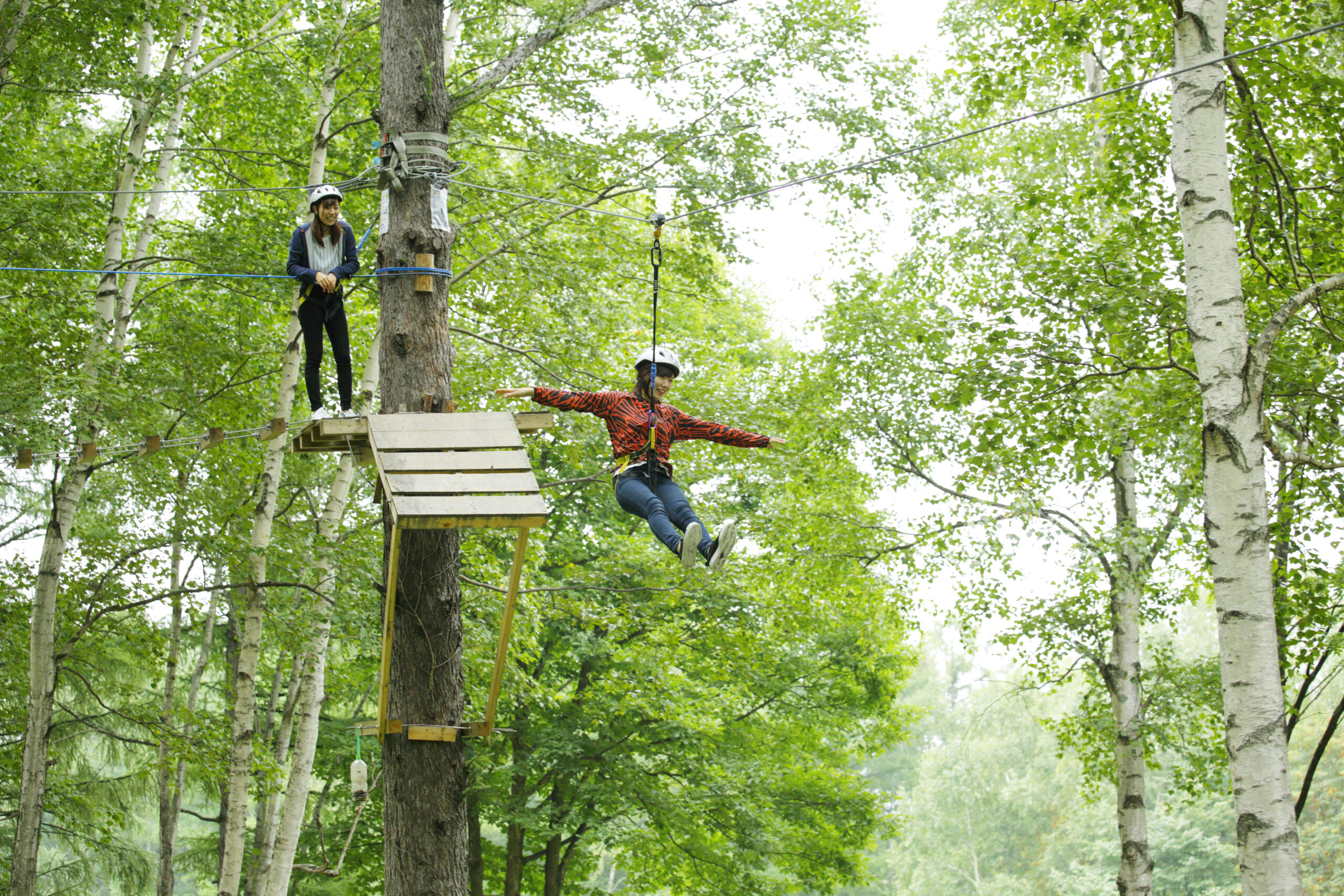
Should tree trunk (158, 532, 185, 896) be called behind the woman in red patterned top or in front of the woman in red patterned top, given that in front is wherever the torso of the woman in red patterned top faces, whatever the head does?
behind

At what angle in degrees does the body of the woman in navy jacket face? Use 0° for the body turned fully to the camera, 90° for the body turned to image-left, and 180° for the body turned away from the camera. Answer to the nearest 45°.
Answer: approximately 0°

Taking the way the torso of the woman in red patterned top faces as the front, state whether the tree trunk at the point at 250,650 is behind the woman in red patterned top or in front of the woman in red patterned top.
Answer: behind

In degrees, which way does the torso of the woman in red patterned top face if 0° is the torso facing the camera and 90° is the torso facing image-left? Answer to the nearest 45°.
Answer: approximately 315°

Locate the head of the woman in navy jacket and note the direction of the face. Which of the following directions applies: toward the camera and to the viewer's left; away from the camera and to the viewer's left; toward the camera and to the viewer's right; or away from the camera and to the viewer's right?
toward the camera and to the viewer's right

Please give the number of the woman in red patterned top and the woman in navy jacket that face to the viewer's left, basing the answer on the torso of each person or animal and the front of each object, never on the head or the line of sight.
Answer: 0

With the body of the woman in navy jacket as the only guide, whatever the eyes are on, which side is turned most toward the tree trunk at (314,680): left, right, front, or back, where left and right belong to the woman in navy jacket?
back

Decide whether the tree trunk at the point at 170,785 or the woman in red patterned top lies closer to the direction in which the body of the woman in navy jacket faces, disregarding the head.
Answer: the woman in red patterned top
